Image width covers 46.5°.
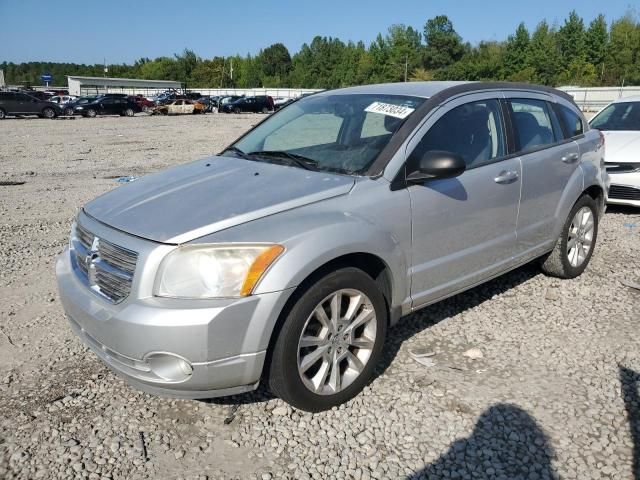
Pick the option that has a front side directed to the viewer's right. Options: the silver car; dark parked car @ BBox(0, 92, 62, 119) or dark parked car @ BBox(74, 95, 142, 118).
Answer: dark parked car @ BBox(0, 92, 62, 119)

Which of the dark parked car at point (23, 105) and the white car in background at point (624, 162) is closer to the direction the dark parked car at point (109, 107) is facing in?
the dark parked car

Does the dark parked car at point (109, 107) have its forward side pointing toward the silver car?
no

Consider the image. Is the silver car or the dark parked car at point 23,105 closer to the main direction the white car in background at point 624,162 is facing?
the silver car

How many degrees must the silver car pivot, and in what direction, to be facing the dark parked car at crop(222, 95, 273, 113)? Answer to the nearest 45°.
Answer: approximately 135° to its right

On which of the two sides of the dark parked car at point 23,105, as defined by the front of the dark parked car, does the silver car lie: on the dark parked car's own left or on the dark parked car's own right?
on the dark parked car's own right

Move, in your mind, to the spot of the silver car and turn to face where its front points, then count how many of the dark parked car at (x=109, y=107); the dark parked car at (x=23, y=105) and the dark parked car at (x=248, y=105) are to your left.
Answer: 0

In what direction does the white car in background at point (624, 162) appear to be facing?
toward the camera

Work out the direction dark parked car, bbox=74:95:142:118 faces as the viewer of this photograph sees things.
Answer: facing to the left of the viewer

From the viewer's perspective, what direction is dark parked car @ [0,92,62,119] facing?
to the viewer's right

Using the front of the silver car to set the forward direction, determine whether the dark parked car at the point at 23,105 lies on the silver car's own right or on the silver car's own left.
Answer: on the silver car's own right

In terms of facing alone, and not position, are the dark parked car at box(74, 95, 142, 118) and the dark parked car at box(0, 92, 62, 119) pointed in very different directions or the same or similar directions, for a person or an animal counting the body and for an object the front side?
very different directions

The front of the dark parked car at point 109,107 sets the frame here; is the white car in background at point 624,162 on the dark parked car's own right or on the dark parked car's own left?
on the dark parked car's own left

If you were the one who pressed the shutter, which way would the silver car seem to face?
facing the viewer and to the left of the viewer

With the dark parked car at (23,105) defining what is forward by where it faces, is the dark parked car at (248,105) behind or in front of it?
in front
